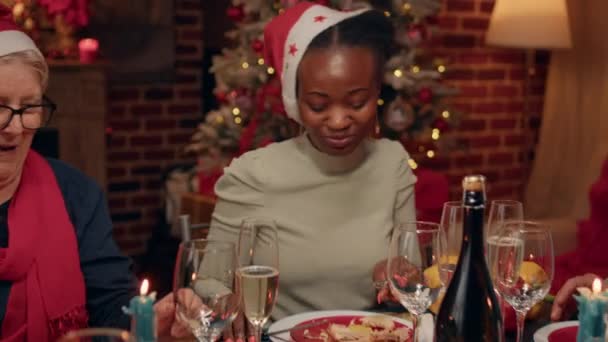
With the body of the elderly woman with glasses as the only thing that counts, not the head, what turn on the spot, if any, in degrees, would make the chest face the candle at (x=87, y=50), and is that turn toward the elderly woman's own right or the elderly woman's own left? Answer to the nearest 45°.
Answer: approximately 180°

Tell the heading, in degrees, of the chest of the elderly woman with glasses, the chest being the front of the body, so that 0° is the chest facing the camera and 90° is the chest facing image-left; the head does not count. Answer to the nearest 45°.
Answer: approximately 0°

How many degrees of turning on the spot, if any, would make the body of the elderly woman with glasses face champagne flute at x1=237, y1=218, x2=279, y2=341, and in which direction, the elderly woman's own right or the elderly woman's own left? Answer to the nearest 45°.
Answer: approximately 45° to the elderly woman's own left

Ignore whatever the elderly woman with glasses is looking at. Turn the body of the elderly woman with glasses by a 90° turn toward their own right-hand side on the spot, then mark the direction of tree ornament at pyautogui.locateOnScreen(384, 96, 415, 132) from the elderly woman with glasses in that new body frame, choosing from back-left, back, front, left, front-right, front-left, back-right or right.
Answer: back-right
